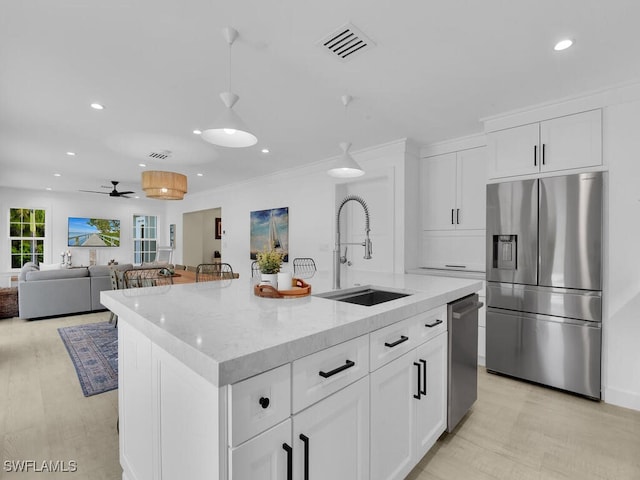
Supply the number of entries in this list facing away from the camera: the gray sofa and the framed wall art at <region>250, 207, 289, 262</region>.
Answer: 1

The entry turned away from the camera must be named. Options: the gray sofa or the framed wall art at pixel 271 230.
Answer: the gray sofa

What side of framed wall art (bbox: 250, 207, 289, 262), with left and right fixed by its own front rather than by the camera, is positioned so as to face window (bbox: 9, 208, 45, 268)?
right

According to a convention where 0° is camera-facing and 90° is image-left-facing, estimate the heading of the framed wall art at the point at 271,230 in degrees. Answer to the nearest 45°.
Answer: approximately 45°

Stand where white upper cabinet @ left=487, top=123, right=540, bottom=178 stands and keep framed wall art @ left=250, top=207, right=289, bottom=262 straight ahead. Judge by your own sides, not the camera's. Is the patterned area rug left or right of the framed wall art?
left

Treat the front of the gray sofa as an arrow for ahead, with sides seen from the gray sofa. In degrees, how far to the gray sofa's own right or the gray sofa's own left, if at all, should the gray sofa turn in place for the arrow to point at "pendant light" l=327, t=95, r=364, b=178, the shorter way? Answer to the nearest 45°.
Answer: approximately 135° to the gray sofa's own right

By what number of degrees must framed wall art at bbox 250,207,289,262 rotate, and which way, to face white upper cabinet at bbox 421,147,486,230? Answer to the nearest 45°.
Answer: approximately 90° to its left

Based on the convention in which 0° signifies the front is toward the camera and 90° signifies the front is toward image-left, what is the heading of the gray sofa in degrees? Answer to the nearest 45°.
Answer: approximately 180°

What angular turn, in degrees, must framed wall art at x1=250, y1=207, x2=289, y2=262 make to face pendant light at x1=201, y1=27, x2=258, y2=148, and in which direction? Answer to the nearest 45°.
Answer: approximately 45° to its left

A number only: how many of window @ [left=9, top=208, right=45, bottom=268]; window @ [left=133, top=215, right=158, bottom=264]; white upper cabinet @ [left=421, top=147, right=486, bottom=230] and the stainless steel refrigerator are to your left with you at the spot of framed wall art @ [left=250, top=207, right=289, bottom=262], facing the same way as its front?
2

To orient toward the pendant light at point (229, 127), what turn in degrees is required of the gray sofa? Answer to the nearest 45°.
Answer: approximately 180°

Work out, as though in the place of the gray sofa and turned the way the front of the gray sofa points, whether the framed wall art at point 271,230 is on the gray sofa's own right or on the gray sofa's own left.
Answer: on the gray sofa's own right

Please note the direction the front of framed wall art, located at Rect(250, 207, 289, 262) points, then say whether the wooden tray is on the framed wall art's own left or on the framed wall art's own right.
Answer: on the framed wall art's own left

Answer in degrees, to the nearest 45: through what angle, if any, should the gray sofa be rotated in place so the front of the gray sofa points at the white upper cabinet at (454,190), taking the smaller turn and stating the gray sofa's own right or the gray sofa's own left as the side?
approximately 135° to the gray sofa's own right

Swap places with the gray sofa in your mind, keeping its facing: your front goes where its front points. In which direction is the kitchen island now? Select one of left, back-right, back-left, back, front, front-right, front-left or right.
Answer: back

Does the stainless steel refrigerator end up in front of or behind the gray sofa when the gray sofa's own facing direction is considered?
behind

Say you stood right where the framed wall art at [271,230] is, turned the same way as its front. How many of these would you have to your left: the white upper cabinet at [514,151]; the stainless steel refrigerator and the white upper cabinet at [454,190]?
3

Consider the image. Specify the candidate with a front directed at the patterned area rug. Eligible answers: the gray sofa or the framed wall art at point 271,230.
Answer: the framed wall art
